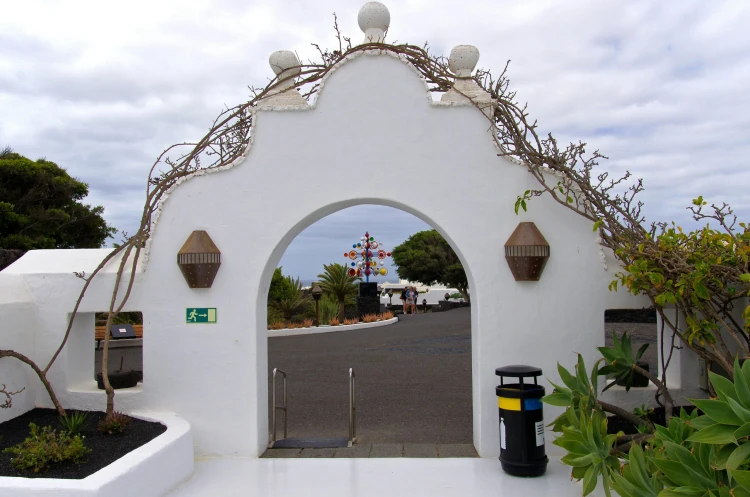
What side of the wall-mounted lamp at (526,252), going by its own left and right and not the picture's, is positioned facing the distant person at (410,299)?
back

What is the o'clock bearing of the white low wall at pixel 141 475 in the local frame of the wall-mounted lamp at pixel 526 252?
The white low wall is roughly at 2 o'clock from the wall-mounted lamp.

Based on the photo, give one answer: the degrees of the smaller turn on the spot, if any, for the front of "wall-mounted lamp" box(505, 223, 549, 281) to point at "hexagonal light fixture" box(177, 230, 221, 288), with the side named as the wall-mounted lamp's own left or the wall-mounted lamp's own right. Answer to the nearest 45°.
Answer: approximately 90° to the wall-mounted lamp's own right

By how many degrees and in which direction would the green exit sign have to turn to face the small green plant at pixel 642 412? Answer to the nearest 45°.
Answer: approximately 90° to its left

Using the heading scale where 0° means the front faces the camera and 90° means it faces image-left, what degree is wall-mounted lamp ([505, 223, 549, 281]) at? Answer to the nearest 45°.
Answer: approximately 0°

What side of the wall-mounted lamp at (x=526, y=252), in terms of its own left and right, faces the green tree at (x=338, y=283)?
back

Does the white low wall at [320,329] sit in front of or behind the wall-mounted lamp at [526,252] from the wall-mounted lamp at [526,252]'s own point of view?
behind

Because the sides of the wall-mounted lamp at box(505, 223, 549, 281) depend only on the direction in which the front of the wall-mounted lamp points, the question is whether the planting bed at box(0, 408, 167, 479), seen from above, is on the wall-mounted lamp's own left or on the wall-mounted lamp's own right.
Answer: on the wall-mounted lamp's own right

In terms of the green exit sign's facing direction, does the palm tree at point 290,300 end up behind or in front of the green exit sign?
behind

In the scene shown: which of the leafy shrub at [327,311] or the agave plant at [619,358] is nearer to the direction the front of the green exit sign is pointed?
the agave plant

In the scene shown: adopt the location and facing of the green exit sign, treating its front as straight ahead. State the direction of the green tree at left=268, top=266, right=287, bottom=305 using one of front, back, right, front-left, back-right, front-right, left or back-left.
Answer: back

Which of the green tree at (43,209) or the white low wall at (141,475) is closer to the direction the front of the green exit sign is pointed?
the white low wall

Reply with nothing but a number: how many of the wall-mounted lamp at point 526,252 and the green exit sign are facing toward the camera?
2
